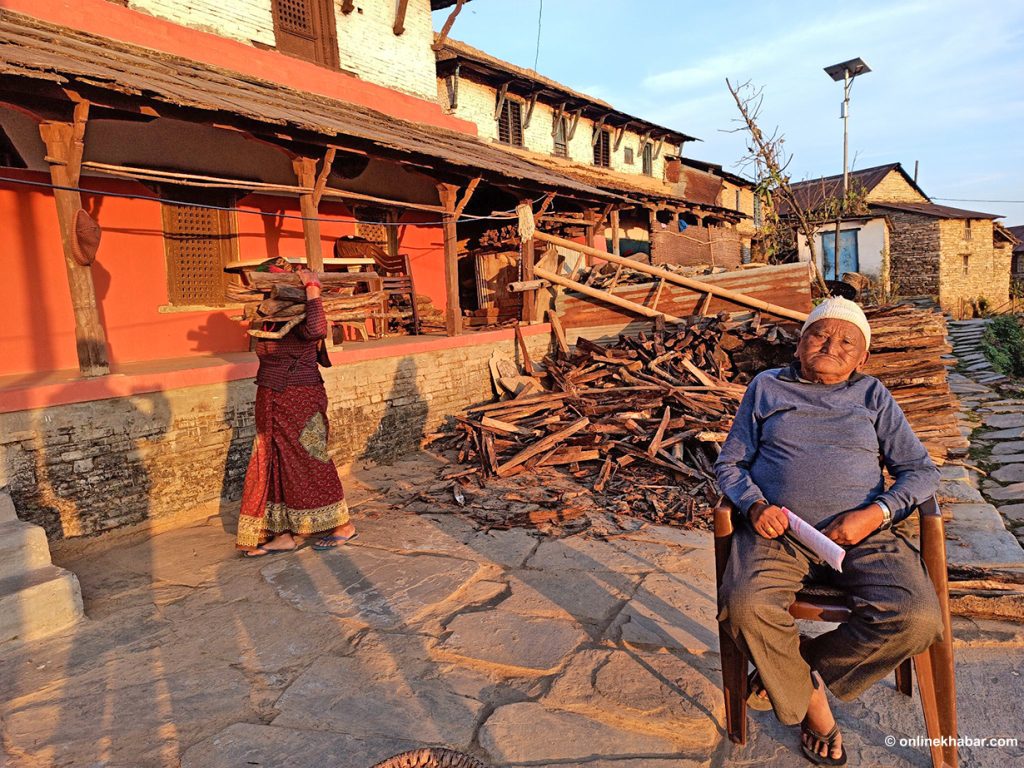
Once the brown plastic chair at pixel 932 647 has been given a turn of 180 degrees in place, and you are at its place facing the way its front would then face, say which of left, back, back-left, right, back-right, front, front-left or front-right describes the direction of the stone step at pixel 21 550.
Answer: left

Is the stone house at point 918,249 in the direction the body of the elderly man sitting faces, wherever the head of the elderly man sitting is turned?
no

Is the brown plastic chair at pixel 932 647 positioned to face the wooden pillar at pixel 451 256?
no

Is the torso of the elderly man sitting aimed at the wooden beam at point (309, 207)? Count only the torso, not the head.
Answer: no

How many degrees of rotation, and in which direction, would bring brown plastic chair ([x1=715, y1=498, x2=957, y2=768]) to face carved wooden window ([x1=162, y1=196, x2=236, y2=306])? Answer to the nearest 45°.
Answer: approximately 135° to its right

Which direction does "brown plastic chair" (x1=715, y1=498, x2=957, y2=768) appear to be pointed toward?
toward the camera

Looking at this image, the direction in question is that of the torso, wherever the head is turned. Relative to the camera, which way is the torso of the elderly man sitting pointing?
toward the camera

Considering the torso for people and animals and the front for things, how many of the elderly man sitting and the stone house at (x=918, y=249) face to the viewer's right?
0

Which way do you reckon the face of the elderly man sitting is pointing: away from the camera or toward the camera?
toward the camera

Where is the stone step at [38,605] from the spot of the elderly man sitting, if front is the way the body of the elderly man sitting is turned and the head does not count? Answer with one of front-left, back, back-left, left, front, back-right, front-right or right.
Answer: right

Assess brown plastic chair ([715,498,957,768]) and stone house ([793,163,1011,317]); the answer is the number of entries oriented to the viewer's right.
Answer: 0

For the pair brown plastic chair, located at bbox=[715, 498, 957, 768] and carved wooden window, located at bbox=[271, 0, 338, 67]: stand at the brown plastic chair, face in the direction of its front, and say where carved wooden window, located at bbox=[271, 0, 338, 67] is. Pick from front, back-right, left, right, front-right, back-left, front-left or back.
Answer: back-right

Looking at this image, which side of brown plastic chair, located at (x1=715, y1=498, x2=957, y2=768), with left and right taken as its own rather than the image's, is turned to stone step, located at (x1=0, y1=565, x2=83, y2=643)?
right

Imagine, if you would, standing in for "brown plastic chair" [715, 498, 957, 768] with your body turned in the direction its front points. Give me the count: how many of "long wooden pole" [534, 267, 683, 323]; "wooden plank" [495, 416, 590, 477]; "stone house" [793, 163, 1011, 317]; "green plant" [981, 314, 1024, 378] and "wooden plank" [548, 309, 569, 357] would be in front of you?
0

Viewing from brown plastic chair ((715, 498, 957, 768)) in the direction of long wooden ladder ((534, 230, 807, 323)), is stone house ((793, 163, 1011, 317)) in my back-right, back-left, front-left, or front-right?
front-right

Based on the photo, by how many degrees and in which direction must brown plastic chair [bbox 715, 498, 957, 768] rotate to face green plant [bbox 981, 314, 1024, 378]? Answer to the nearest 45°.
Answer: approximately 180°
